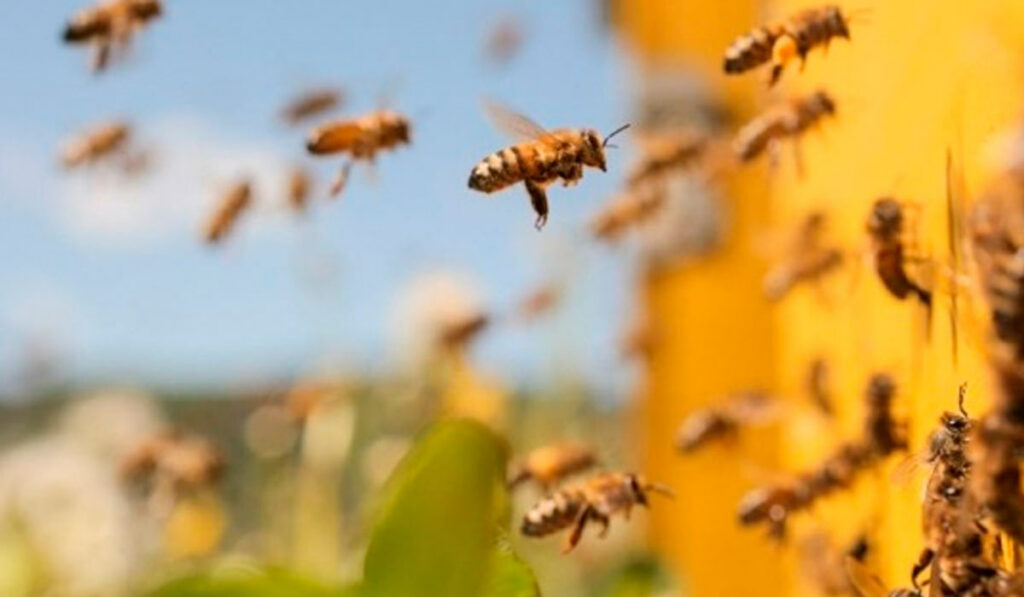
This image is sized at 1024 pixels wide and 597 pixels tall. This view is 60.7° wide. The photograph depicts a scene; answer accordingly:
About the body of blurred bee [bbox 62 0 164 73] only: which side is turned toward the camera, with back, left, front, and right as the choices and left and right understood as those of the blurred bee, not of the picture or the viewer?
right

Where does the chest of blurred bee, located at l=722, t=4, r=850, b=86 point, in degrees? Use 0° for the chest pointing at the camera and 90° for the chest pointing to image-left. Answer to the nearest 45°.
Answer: approximately 270°

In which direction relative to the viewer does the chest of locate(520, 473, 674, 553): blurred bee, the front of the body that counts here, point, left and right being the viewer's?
facing to the right of the viewer

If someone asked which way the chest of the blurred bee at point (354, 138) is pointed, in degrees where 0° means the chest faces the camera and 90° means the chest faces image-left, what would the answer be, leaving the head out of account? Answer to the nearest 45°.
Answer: approximately 270°

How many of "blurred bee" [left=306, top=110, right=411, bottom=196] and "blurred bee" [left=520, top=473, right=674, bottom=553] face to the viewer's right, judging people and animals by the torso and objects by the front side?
2

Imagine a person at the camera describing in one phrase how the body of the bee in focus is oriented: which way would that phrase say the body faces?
to the viewer's right

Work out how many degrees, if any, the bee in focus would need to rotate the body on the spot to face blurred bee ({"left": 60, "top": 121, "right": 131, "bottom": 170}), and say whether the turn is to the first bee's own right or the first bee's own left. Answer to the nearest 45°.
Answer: approximately 135° to the first bee's own left

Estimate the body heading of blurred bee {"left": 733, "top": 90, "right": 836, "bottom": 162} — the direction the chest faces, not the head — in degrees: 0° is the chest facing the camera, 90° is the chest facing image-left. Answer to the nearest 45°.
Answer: approximately 270°
